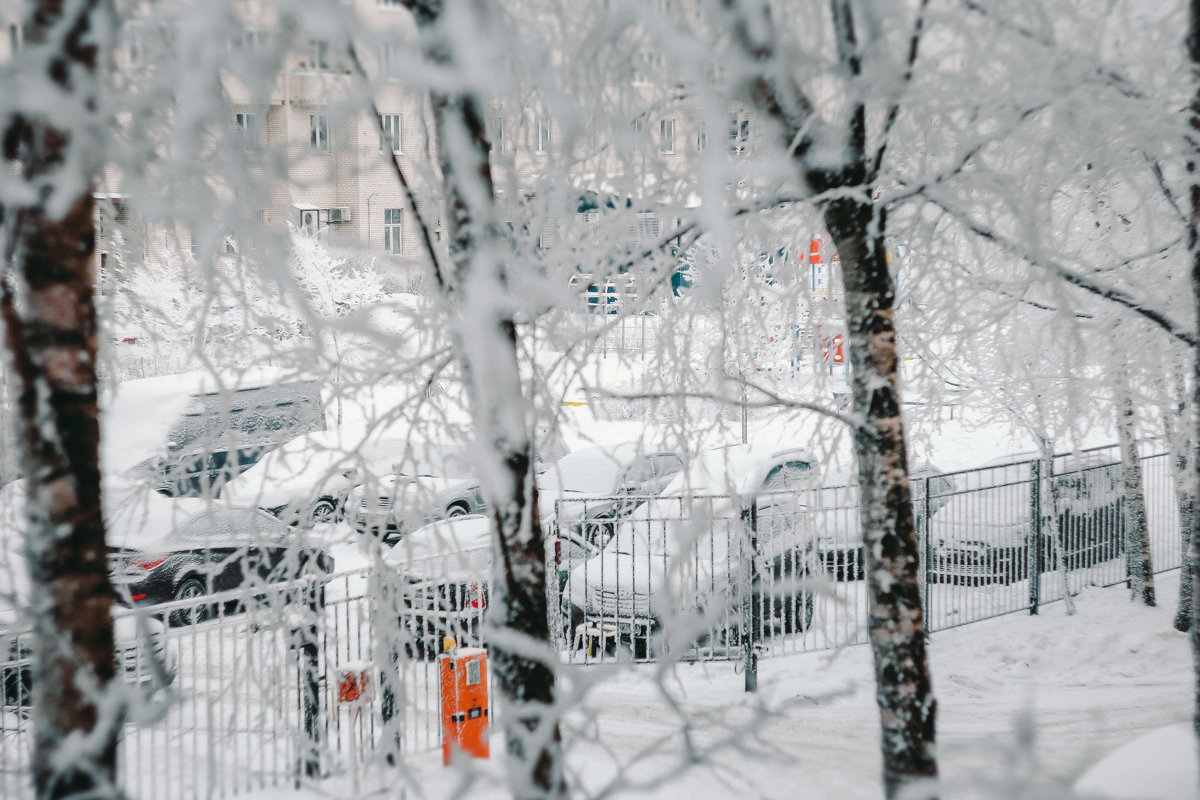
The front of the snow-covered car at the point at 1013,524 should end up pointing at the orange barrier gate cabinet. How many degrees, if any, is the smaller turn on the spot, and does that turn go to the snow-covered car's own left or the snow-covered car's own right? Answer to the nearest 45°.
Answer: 0° — it already faces it

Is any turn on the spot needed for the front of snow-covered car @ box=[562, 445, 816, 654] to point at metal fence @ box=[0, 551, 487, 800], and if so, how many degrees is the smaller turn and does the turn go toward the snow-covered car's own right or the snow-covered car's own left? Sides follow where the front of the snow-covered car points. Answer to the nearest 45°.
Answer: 0° — it already faces it

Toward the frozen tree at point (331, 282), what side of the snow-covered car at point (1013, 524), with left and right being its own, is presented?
right

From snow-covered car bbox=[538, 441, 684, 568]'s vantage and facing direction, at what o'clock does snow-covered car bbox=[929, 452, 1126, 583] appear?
snow-covered car bbox=[929, 452, 1126, 583] is roughly at 8 o'clock from snow-covered car bbox=[538, 441, 684, 568].

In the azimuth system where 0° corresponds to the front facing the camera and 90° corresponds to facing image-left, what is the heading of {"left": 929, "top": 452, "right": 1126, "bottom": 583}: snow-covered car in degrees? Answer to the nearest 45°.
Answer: approximately 45°
